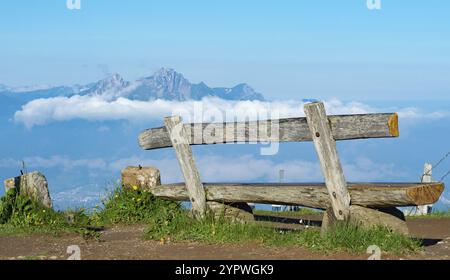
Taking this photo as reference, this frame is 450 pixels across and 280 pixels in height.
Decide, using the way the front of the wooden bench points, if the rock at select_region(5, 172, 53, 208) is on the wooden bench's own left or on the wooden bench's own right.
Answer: on the wooden bench's own left

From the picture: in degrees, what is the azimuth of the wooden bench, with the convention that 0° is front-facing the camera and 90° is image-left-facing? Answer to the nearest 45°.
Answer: approximately 225°

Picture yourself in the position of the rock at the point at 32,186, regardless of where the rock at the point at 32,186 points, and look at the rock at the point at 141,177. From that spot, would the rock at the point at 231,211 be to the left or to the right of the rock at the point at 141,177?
right

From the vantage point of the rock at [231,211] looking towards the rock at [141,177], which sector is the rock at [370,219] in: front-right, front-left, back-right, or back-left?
back-right

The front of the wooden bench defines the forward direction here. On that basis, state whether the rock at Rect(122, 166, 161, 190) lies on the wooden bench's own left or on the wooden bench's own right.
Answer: on the wooden bench's own left

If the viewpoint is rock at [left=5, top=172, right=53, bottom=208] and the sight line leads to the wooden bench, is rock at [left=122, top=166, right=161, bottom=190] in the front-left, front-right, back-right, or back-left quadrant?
front-left
